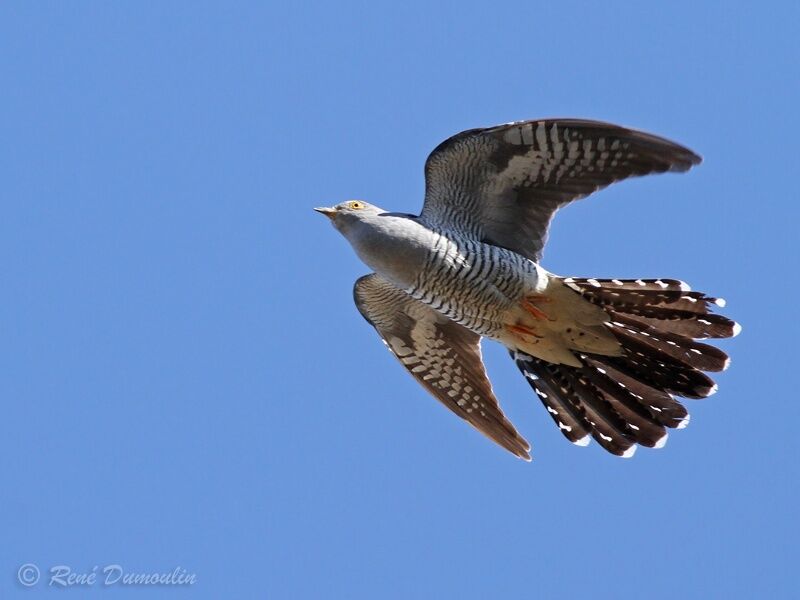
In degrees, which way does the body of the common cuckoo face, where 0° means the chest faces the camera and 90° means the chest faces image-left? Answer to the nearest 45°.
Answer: approximately 90°
